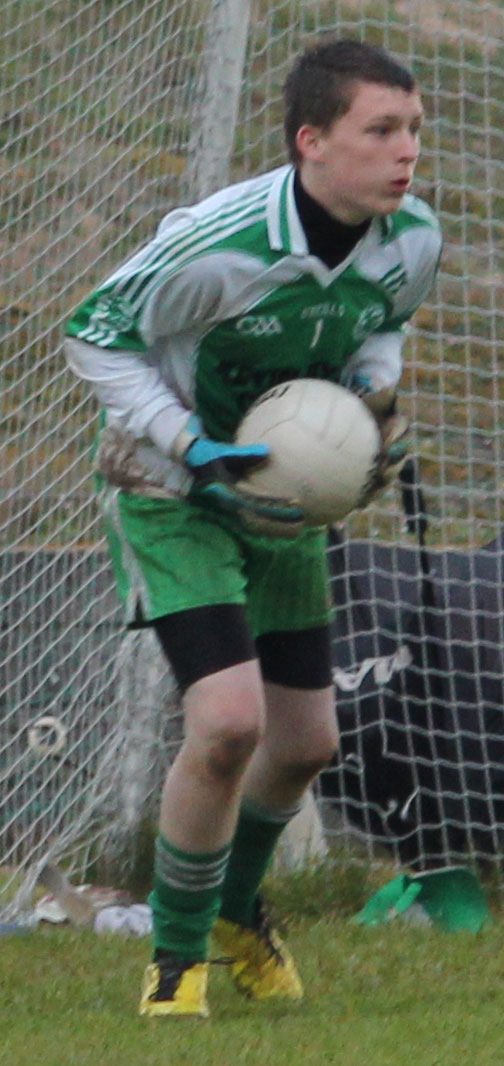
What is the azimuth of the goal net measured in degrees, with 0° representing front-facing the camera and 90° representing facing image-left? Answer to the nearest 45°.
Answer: approximately 0°

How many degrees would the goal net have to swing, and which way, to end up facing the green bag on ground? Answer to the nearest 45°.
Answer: approximately 45° to its left

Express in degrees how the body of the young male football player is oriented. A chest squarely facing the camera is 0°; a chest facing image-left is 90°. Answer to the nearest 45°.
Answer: approximately 315°
